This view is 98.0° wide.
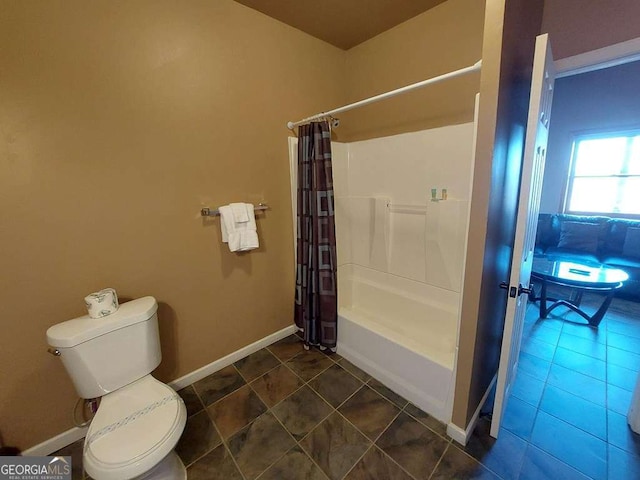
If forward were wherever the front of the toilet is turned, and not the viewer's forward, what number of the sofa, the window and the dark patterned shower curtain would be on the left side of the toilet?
3

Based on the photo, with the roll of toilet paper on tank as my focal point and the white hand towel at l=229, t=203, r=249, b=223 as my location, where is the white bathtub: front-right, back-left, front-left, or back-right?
back-left

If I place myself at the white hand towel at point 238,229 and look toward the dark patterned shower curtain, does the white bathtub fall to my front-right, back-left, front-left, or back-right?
front-right

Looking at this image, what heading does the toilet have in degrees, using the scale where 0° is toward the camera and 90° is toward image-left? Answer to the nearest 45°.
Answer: approximately 0°

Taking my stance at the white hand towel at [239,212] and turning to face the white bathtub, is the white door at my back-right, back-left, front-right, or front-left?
front-right

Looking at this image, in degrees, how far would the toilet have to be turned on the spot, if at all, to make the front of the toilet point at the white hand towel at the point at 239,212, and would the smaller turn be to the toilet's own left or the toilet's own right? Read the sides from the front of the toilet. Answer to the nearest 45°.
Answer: approximately 135° to the toilet's own left

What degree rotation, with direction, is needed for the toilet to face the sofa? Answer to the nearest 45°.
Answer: approximately 90° to its left

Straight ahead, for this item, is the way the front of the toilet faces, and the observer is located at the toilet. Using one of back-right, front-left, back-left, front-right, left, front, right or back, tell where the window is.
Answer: left

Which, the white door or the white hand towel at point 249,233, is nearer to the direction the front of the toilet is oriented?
the white door

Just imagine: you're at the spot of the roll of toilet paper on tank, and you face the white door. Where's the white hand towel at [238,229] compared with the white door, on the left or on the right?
left

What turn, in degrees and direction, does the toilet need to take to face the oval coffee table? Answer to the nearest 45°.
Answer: approximately 90° to its left

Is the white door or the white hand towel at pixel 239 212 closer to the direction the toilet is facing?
the white door

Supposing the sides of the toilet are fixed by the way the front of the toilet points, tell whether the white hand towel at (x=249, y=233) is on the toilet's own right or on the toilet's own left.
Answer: on the toilet's own left
